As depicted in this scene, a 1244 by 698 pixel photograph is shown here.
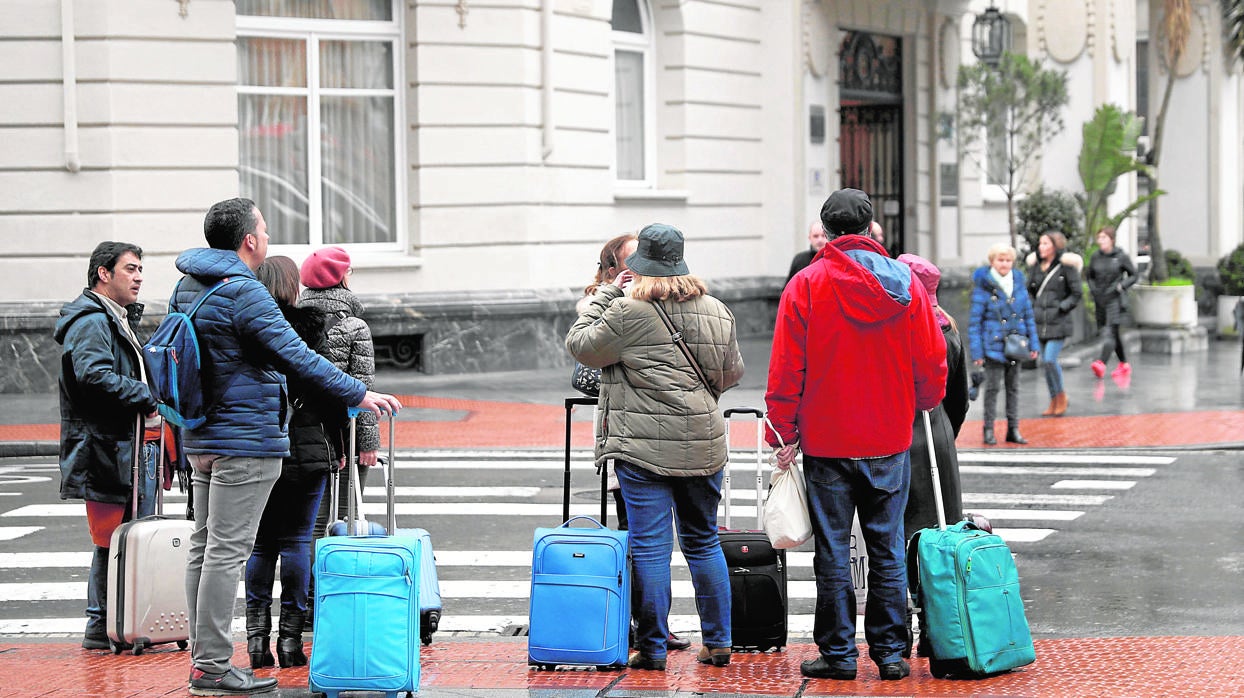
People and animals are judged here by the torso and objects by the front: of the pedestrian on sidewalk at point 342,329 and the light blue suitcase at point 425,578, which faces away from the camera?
the pedestrian on sidewalk

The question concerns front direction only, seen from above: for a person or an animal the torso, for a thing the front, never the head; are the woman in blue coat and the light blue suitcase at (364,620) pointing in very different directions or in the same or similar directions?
same or similar directions

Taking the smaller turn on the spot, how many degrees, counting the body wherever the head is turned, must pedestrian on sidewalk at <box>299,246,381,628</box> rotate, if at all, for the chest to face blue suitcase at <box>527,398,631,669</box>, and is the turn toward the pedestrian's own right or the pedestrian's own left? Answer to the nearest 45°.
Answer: approximately 135° to the pedestrian's own right

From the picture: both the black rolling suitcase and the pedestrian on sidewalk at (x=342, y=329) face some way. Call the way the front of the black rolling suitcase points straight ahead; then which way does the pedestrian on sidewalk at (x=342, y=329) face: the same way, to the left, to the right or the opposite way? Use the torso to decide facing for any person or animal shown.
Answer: the opposite way

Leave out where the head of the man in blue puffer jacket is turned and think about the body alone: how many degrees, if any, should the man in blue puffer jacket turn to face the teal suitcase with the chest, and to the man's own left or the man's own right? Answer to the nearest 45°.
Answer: approximately 45° to the man's own right

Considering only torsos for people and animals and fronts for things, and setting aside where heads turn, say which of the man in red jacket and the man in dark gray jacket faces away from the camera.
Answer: the man in red jacket

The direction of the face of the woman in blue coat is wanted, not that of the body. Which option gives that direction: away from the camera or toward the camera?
toward the camera

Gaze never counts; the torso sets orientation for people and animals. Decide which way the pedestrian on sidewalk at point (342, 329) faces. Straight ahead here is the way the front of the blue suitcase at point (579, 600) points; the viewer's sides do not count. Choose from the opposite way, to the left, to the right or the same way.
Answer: the opposite way

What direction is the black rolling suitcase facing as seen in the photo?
toward the camera

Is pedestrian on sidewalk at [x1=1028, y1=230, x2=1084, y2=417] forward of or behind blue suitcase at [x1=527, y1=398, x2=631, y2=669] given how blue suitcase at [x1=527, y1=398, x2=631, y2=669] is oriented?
behind

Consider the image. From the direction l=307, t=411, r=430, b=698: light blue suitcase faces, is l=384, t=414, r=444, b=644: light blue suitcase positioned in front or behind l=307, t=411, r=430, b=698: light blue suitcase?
behind

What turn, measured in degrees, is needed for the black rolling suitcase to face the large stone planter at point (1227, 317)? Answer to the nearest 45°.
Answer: approximately 180°

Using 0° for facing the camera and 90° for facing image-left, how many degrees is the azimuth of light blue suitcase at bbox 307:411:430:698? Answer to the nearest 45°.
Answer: approximately 0°

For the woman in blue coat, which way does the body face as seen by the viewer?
toward the camera

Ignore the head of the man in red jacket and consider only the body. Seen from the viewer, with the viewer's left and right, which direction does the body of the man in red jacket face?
facing away from the viewer

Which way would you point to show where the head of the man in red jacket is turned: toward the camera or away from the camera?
away from the camera
